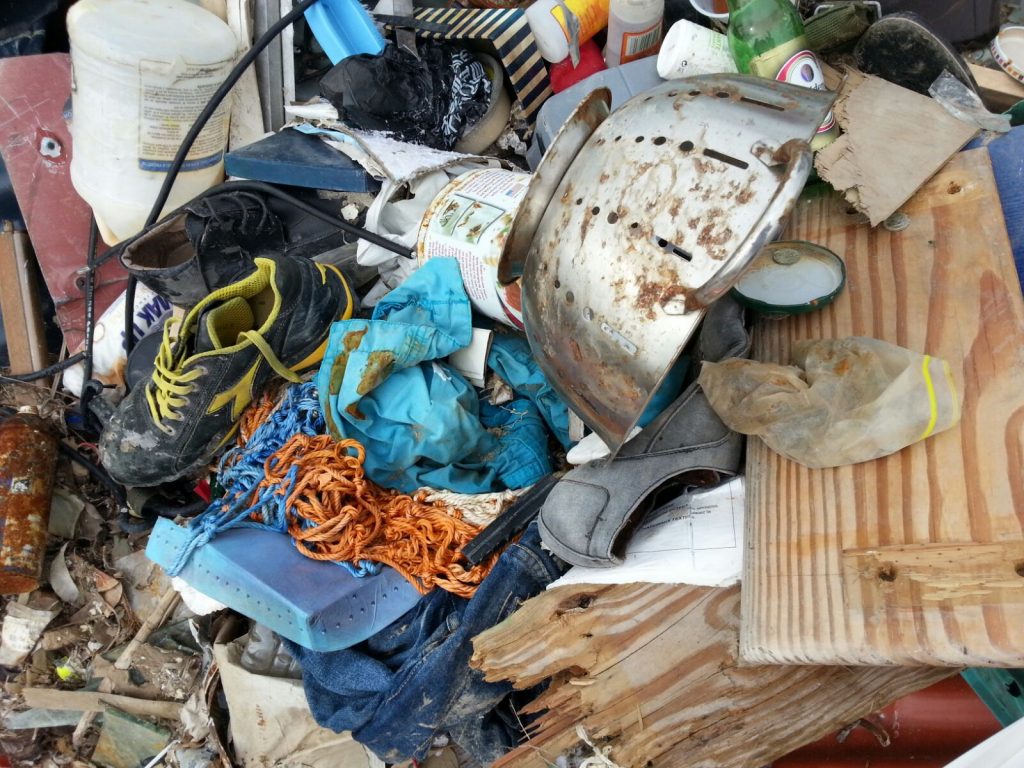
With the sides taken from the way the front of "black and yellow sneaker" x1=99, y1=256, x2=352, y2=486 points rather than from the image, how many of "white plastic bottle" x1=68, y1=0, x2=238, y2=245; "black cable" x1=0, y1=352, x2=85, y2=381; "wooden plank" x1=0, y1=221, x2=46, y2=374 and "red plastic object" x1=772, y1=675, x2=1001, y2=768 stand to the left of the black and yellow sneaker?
1

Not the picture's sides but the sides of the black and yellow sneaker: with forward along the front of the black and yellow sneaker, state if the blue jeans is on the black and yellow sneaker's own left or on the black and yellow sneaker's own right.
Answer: on the black and yellow sneaker's own left

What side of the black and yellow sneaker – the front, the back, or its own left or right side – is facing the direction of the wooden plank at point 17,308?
right

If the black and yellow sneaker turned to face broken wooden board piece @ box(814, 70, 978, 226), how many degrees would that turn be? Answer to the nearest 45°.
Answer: approximately 180°

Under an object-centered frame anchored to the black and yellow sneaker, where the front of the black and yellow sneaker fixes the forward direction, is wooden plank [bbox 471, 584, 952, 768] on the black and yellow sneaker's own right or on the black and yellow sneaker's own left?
on the black and yellow sneaker's own left

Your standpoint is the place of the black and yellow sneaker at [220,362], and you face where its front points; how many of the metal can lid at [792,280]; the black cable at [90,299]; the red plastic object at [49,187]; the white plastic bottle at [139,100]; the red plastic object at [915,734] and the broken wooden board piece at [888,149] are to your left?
3

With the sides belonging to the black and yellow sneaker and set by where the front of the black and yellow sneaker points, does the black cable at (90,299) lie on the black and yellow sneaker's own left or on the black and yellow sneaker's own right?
on the black and yellow sneaker's own right

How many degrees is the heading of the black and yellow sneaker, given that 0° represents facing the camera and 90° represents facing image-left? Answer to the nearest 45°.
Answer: approximately 45°

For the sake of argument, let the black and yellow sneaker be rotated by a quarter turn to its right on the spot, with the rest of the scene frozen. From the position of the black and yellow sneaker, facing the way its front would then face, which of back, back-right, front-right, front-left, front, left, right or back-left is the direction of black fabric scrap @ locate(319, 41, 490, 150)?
right

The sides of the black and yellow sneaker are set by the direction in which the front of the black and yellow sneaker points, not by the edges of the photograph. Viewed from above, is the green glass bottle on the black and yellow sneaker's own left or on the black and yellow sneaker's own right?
on the black and yellow sneaker's own left

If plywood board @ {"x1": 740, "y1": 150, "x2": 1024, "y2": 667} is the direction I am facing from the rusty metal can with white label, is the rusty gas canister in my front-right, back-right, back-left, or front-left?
back-right
